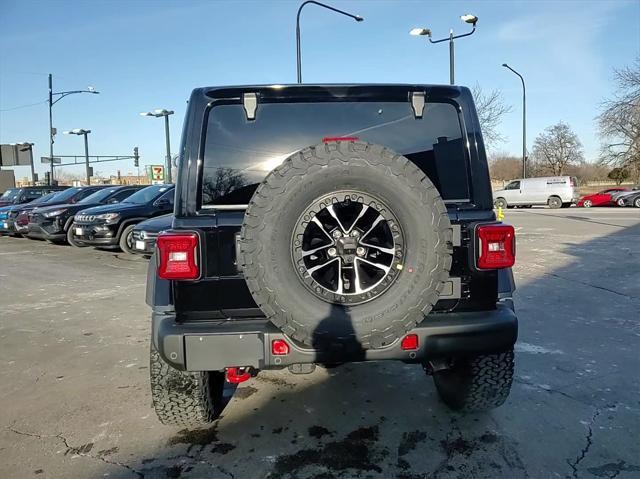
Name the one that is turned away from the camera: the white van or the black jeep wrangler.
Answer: the black jeep wrangler

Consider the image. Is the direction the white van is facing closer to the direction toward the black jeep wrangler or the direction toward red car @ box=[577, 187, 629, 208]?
the black jeep wrangler

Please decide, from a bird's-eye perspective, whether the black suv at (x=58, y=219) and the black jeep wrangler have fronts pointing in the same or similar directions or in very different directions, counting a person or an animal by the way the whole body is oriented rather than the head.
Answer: very different directions

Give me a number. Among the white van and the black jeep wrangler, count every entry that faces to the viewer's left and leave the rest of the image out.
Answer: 1

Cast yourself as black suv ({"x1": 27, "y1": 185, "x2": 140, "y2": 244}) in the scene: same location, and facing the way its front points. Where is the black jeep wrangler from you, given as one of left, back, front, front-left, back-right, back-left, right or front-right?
front-left

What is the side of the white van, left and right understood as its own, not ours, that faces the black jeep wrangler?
left

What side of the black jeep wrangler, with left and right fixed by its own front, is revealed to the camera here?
back

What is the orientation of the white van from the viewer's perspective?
to the viewer's left

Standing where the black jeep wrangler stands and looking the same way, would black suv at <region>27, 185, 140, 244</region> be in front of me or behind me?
in front

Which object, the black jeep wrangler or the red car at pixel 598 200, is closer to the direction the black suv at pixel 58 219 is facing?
the black jeep wrangler

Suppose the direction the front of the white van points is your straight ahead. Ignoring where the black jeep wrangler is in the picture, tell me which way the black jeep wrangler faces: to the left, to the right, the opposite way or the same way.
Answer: to the right

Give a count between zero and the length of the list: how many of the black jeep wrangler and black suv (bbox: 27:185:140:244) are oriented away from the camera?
1

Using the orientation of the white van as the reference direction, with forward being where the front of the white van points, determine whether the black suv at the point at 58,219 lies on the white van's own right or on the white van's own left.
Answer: on the white van's own left
